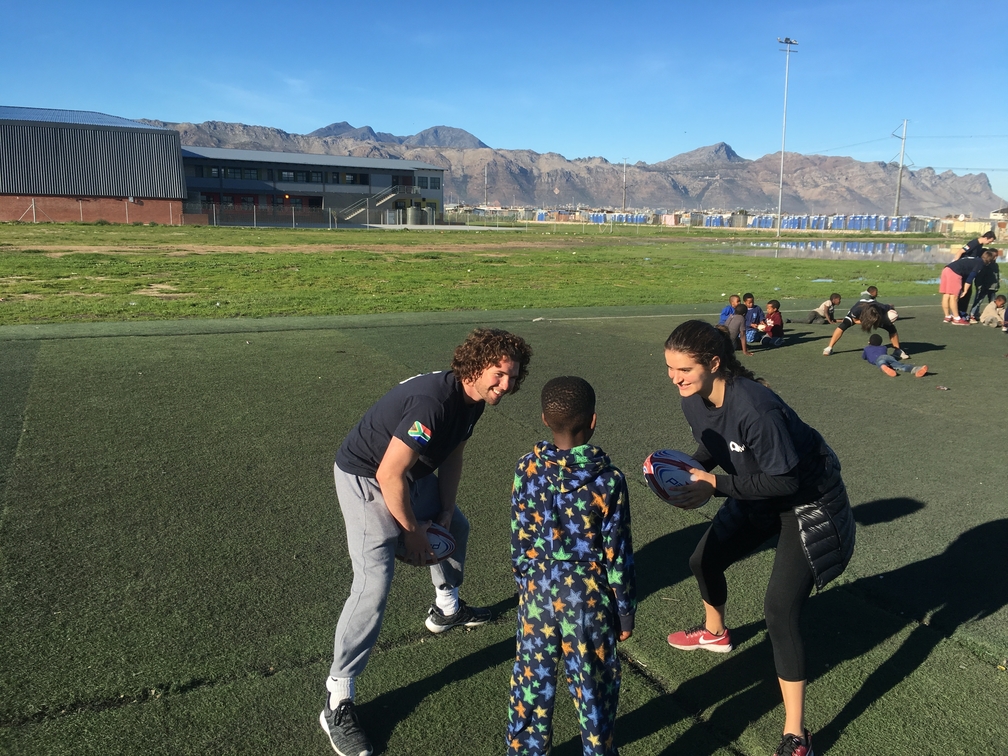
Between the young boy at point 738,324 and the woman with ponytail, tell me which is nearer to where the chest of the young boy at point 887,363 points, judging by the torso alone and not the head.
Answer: the young boy

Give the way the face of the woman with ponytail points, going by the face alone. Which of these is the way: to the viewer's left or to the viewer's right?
to the viewer's left

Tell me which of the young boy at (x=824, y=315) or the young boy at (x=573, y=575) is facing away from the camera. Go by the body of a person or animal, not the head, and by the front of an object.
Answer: the young boy at (x=573, y=575)

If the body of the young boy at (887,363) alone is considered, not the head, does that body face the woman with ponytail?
no

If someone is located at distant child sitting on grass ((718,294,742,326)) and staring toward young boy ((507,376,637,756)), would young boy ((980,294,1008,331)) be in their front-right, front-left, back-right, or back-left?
back-left

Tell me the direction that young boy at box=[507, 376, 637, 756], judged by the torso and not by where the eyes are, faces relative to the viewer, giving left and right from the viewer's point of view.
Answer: facing away from the viewer

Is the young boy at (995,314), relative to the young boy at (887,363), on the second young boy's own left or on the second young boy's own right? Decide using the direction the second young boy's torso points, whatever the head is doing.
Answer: on the second young boy's own right

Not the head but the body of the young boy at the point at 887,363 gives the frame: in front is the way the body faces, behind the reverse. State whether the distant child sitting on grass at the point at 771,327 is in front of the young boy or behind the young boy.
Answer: in front

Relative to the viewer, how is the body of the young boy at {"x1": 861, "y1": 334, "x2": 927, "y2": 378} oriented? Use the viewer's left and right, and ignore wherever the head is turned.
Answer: facing away from the viewer and to the left of the viewer

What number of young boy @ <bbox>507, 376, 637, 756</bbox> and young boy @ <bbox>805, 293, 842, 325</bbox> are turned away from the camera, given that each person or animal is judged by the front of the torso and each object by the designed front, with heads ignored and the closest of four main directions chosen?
1

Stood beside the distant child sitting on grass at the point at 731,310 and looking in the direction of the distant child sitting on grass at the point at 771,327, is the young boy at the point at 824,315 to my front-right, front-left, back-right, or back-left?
front-left

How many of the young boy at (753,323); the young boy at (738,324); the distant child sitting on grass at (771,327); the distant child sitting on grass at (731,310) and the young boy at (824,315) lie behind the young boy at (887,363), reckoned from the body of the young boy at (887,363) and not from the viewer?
0
